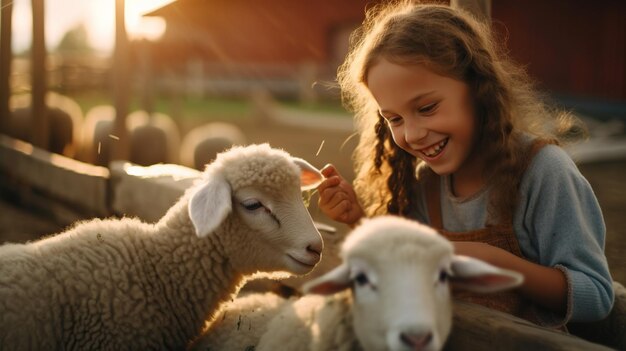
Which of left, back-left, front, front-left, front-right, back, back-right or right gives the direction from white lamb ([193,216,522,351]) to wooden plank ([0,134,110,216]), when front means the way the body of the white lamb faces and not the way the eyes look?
back

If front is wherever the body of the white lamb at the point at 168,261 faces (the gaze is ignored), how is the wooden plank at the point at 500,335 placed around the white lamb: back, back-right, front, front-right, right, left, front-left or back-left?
front-right

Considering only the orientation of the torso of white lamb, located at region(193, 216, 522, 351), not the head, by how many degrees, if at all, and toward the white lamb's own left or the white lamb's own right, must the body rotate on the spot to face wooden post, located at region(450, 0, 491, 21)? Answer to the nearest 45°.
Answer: approximately 135° to the white lamb's own left

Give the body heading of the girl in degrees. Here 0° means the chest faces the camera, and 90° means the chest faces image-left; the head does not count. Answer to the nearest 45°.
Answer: approximately 45°

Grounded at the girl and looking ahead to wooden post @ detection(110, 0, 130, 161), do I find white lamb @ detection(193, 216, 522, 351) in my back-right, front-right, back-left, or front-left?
back-left

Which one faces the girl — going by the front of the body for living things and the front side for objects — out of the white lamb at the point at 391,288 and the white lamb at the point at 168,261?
the white lamb at the point at 168,261

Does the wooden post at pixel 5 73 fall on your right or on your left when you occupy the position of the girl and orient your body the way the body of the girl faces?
on your right

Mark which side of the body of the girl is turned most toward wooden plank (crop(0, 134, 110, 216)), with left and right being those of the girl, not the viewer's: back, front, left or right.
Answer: right

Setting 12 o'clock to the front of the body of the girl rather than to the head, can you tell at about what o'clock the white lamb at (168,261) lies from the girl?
The white lamb is roughly at 1 o'clock from the girl.

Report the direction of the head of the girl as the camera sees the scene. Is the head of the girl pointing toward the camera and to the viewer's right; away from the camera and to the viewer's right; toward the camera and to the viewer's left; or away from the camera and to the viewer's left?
toward the camera and to the viewer's left

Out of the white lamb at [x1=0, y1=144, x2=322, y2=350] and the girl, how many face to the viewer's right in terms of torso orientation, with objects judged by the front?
1

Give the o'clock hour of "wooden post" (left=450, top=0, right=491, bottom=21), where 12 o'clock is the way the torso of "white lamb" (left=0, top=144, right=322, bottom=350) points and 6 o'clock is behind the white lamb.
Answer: The wooden post is roughly at 11 o'clock from the white lamb.

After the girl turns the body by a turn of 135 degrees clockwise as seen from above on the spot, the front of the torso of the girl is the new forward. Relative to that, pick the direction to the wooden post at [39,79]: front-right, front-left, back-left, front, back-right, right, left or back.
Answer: front-left

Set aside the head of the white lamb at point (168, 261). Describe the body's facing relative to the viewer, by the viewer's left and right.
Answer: facing to the right of the viewer

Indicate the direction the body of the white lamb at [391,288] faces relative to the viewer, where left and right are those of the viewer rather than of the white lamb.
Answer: facing the viewer and to the right of the viewer
